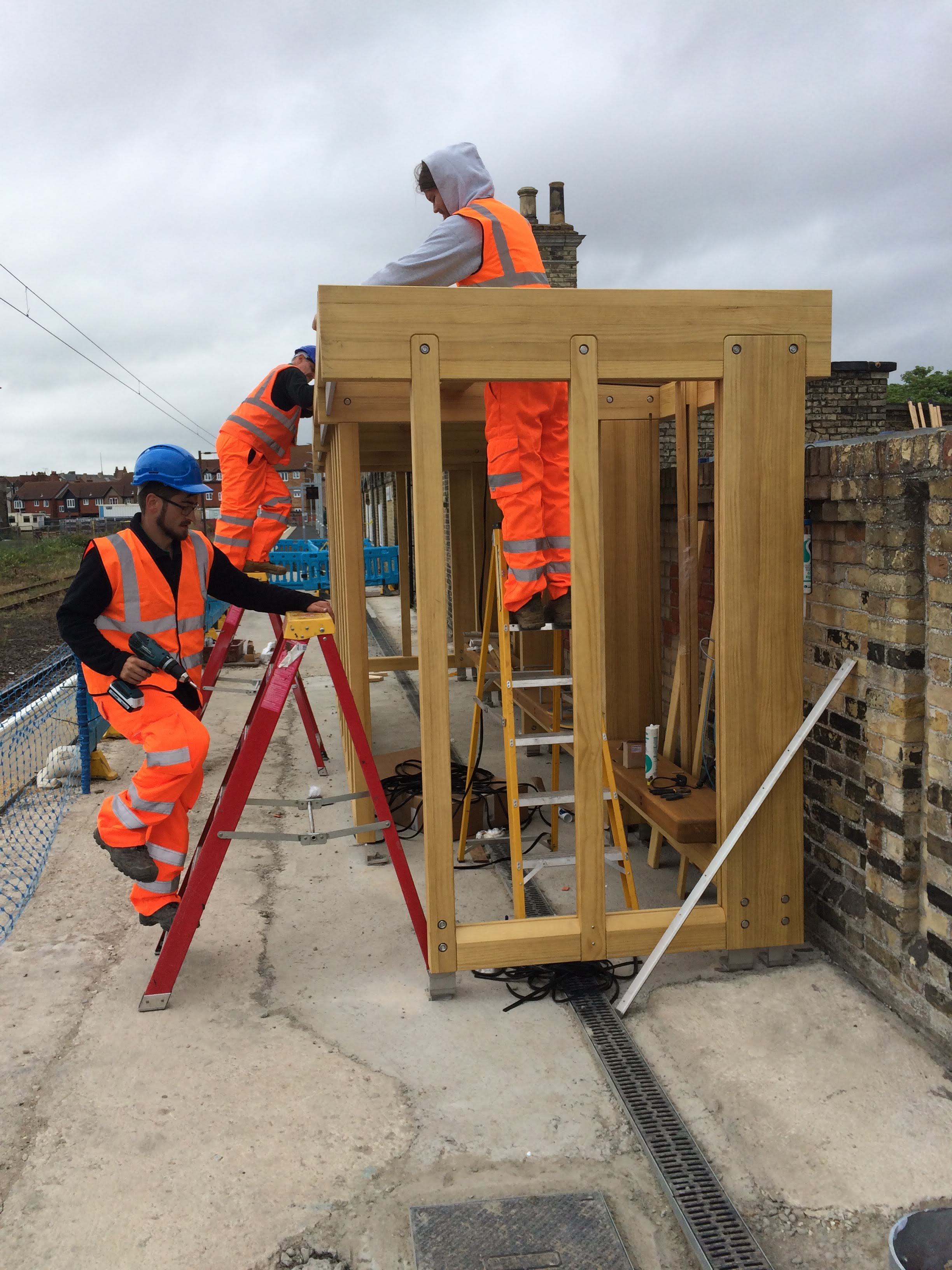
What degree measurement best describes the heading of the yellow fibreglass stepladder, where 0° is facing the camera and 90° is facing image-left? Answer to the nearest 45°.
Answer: approximately 315°

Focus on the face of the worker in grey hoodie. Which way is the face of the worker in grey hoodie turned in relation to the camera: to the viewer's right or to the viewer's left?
to the viewer's left

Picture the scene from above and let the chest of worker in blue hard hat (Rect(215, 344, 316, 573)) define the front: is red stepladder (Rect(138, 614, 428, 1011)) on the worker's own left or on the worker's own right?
on the worker's own right

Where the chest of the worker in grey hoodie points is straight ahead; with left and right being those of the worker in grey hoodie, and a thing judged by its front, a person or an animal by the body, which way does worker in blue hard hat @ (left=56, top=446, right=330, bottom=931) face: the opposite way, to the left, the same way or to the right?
the opposite way

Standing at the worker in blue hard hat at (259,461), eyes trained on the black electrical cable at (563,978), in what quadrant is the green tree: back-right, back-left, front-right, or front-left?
back-left

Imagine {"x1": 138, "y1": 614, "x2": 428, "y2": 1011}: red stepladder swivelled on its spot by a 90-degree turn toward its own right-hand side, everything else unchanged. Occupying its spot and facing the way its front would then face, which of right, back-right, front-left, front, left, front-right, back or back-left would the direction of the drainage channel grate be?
back-right

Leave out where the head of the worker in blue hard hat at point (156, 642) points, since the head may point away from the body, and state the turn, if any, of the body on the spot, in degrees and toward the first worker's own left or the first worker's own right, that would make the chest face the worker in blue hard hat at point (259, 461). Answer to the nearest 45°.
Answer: approximately 135° to the first worker's own left

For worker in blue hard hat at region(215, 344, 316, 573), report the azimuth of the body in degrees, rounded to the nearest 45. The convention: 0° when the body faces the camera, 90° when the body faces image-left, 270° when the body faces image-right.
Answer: approximately 270°

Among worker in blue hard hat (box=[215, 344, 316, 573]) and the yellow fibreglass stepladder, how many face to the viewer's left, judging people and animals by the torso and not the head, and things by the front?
0

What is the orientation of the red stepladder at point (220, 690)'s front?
to the viewer's left

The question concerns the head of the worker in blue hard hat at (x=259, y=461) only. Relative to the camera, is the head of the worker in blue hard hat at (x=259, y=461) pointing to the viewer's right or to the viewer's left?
to the viewer's right

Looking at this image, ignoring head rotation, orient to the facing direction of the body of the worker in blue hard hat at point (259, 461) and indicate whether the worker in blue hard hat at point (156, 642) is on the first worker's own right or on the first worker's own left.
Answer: on the first worker's own right
